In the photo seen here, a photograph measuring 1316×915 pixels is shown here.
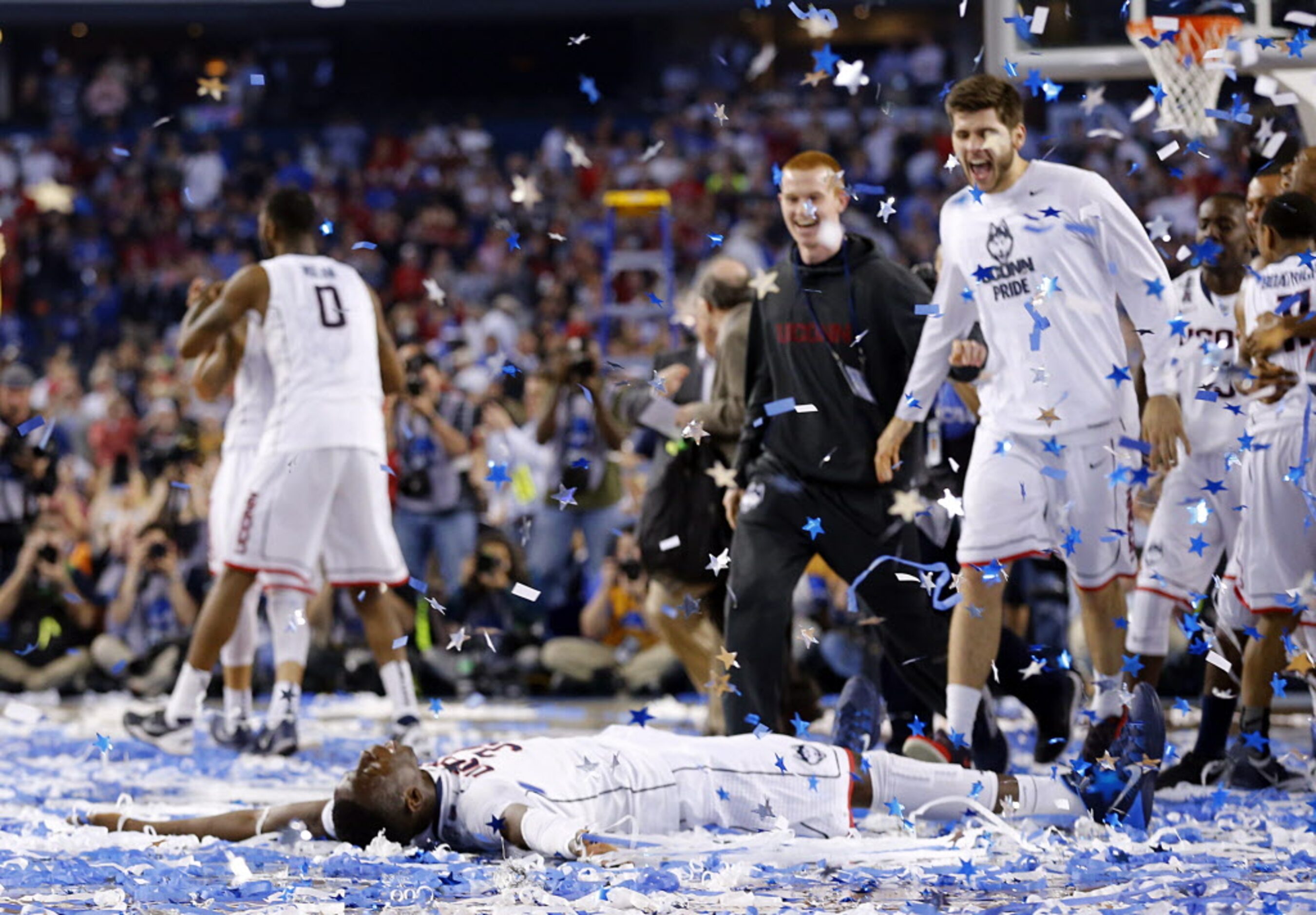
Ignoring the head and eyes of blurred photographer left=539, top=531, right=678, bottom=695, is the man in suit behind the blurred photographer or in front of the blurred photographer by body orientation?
in front

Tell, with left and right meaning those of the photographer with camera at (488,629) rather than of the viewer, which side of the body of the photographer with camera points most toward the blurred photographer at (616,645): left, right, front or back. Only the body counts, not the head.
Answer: left

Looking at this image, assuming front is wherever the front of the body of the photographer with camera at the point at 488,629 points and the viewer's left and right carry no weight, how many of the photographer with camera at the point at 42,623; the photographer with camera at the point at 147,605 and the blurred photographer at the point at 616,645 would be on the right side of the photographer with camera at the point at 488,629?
2

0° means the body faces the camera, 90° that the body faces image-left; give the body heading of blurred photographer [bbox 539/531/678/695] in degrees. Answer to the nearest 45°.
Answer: approximately 0°

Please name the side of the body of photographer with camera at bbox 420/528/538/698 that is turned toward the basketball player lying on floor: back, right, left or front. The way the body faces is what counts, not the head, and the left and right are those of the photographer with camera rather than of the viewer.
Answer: front

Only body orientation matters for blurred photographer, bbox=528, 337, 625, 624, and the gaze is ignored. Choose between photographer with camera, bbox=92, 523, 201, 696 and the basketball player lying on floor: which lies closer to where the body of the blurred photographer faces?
the basketball player lying on floor

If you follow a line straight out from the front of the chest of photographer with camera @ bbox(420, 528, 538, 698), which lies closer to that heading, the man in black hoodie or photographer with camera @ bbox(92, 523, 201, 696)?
the man in black hoodie

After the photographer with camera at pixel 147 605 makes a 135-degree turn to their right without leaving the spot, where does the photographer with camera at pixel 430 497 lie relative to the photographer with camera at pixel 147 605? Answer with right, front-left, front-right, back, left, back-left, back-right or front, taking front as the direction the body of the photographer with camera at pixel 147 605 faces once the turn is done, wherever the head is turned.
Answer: back-right

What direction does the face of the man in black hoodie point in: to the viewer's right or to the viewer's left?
to the viewer's left

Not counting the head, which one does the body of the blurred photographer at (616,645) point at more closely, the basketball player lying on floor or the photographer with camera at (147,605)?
the basketball player lying on floor

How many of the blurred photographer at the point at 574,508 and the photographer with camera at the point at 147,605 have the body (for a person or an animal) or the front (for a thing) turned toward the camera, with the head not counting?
2
